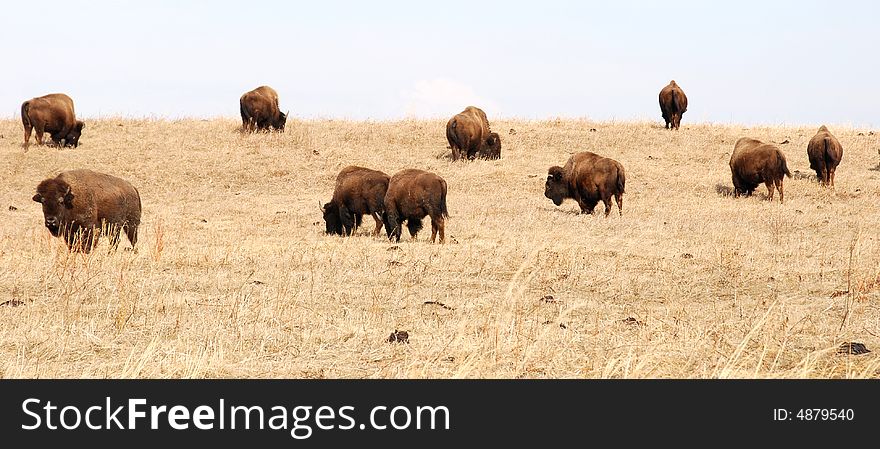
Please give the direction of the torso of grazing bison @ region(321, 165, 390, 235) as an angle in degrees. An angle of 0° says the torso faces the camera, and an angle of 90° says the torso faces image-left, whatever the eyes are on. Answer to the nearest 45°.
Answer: approximately 45°

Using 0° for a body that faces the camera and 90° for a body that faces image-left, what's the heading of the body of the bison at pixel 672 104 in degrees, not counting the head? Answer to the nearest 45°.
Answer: approximately 180°

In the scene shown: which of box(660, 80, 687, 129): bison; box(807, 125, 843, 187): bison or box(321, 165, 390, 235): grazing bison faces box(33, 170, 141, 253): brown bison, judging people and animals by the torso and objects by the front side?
the grazing bison

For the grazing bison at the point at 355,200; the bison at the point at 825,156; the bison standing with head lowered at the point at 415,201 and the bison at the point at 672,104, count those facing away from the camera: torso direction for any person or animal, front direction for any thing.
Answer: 2

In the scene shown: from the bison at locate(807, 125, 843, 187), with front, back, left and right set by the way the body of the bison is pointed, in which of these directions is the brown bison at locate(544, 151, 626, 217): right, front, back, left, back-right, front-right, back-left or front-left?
back-left

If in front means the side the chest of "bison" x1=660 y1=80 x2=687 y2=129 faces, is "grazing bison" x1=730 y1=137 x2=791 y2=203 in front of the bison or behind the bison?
behind

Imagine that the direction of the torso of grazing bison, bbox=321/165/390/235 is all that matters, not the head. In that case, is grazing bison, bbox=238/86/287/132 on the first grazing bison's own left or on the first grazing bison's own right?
on the first grazing bison's own right

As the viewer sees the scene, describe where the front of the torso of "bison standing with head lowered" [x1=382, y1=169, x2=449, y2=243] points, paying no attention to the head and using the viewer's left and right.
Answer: facing to the left of the viewer

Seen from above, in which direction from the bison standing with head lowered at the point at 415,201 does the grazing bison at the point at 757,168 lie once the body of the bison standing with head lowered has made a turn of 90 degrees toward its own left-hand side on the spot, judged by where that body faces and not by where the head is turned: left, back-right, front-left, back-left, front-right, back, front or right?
back-left

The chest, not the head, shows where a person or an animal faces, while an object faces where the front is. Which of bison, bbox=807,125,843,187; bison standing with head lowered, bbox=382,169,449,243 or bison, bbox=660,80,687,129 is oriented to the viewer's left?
the bison standing with head lowered

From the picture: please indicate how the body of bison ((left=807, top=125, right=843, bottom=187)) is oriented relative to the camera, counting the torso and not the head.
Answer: away from the camera
